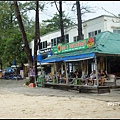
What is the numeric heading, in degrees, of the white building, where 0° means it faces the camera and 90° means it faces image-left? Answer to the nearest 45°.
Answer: approximately 45°
